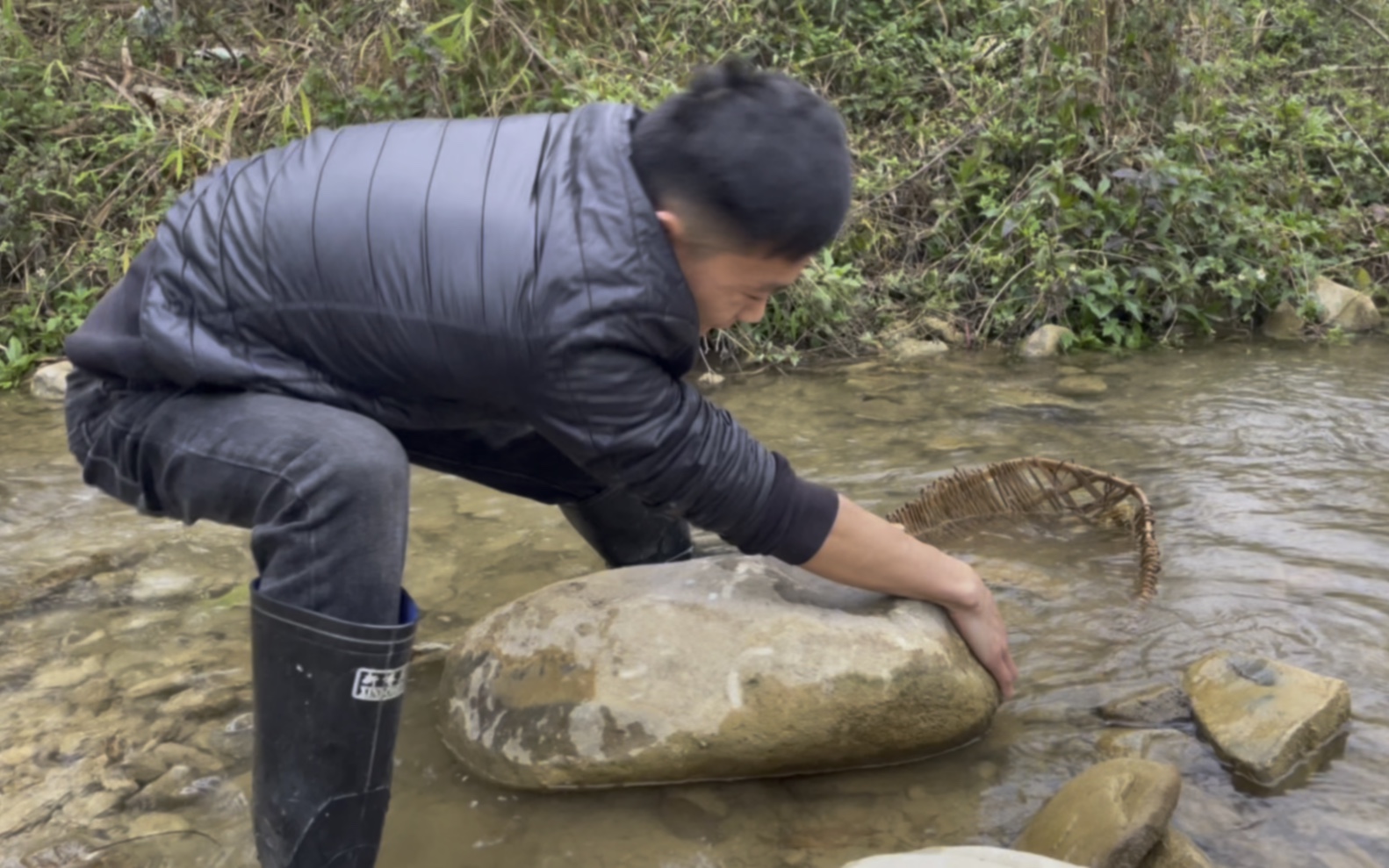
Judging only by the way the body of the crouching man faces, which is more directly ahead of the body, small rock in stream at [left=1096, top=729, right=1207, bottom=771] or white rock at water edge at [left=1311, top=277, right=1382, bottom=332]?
the small rock in stream

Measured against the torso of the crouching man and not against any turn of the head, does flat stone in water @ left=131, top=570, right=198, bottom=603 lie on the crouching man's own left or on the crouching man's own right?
on the crouching man's own left

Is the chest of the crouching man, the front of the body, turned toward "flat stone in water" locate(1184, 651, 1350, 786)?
yes

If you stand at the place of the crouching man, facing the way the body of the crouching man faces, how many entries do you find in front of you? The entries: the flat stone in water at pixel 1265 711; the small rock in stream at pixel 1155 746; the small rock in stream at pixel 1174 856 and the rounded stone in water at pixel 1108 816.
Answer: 4

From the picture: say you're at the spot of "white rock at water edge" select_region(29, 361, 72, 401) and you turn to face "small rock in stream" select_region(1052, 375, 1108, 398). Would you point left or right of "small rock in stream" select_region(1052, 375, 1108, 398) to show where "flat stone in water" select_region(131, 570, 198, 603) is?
right

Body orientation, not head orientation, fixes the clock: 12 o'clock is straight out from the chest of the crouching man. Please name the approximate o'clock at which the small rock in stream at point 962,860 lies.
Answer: The small rock in stream is roughly at 1 o'clock from the crouching man.

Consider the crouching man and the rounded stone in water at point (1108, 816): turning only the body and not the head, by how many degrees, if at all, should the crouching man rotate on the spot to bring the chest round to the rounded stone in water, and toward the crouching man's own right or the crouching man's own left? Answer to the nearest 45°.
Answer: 0° — they already face it

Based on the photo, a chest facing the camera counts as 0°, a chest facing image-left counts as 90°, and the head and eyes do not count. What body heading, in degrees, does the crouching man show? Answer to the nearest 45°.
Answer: approximately 270°

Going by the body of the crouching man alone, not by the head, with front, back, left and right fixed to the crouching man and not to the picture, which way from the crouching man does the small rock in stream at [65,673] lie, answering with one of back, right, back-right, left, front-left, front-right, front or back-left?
back-left
